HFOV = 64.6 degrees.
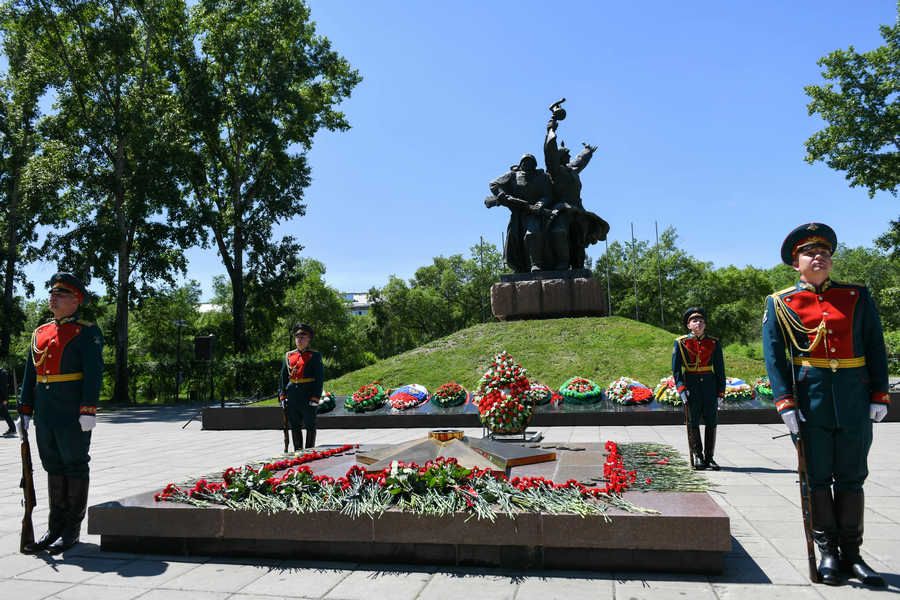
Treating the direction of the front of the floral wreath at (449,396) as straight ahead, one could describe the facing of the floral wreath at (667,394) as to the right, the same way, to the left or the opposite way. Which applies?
the same way

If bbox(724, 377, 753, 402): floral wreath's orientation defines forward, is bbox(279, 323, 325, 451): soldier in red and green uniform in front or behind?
in front

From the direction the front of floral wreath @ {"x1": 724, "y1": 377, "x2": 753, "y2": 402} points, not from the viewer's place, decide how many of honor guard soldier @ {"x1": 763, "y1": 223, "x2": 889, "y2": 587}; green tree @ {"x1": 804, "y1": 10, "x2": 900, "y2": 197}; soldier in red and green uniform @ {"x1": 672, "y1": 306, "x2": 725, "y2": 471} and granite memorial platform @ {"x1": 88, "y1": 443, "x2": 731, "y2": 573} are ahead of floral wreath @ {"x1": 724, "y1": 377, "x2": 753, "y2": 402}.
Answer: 3

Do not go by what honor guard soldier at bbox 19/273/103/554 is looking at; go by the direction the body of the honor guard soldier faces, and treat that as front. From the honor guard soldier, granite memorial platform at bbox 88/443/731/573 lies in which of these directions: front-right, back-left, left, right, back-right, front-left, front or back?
left

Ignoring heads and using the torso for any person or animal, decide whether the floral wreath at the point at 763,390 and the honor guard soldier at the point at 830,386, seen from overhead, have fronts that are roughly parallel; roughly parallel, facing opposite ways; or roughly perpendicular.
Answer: roughly parallel

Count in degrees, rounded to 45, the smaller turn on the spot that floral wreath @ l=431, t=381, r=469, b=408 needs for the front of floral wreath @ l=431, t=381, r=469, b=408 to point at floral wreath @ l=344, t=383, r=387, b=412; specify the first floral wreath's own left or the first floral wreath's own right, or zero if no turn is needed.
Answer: approximately 90° to the first floral wreath's own right

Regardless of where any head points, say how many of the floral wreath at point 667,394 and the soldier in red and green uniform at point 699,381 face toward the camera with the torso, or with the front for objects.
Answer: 2

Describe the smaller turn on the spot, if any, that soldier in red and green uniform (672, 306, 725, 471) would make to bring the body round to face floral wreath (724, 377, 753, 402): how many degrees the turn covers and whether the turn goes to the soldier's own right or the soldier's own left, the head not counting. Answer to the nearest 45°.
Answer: approximately 180°

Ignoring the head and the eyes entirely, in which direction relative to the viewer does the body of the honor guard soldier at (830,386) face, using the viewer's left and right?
facing the viewer

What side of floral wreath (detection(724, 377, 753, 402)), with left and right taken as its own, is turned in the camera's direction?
front

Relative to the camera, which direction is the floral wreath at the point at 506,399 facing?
toward the camera

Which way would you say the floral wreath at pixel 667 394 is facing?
toward the camera

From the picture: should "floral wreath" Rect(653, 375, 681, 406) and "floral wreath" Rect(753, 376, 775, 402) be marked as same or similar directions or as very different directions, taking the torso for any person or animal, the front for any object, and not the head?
same or similar directions

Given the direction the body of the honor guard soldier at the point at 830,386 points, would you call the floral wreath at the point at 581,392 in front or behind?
behind

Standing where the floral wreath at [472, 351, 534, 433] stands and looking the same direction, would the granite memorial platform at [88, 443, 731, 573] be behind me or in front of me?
in front

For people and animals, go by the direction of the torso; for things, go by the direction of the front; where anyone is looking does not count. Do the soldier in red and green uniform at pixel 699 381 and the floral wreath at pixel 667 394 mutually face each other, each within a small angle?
no

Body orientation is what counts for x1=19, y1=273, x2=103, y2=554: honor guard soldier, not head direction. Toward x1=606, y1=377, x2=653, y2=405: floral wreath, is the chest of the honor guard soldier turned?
no

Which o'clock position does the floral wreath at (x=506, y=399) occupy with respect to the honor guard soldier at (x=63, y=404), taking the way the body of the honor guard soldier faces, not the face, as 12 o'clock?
The floral wreath is roughly at 7 o'clock from the honor guard soldier.
